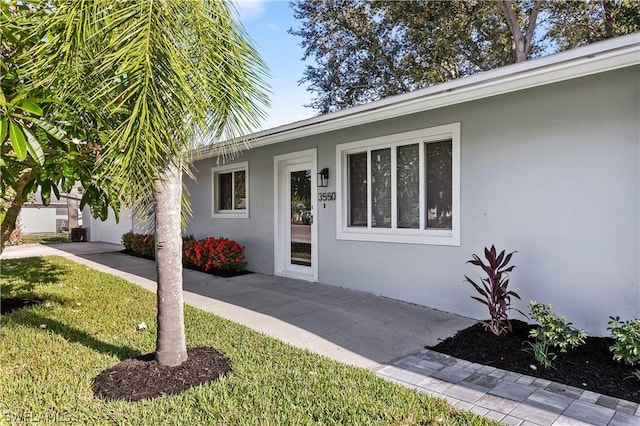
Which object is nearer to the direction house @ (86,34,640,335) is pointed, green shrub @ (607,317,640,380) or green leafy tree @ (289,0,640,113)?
the green shrub

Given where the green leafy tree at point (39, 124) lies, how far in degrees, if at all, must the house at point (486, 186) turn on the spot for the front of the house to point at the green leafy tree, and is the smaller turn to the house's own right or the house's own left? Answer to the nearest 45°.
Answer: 0° — it already faces it

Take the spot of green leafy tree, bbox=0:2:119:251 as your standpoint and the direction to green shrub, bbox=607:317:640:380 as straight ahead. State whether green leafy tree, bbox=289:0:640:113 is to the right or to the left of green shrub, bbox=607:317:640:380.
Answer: left

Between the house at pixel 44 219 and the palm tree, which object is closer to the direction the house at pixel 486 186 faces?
the palm tree

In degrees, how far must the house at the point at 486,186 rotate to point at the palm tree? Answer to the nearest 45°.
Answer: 0° — it already faces it

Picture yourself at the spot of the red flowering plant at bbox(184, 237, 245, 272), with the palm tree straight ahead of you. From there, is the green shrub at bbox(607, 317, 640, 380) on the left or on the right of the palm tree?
left

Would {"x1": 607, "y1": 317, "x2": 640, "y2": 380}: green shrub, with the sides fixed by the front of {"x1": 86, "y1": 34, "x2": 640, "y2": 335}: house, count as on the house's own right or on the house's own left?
on the house's own left

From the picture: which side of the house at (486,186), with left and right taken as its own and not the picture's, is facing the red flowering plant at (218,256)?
right

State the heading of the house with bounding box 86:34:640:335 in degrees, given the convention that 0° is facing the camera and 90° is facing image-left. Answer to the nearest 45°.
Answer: approximately 45°

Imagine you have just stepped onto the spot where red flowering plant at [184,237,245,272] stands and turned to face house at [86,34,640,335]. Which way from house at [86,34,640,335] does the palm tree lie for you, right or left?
right

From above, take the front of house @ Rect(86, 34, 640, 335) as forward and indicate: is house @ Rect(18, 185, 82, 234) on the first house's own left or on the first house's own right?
on the first house's own right
